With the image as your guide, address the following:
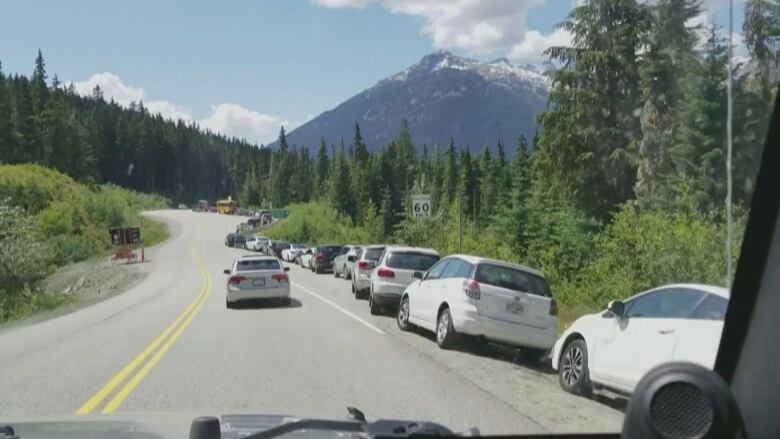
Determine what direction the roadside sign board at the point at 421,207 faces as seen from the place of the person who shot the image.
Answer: facing the viewer

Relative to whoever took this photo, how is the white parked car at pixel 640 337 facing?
facing away from the viewer and to the left of the viewer

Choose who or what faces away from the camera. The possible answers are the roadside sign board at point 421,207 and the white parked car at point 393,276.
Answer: the white parked car

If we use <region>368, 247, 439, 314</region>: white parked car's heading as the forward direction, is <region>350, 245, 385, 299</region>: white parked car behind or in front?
in front

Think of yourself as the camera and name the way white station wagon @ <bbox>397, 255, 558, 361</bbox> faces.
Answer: facing away from the viewer and to the left of the viewer

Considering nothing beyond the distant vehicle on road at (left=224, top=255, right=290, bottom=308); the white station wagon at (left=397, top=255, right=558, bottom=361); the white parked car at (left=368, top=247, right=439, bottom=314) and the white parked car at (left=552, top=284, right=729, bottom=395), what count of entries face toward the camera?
0

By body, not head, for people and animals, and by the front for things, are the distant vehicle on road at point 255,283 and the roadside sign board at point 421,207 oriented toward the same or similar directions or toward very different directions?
very different directions

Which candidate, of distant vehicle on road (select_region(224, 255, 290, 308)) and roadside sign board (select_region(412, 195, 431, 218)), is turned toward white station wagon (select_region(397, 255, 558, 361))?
the roadside sign board

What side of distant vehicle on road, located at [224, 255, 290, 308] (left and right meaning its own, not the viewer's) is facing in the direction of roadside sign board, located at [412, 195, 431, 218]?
right

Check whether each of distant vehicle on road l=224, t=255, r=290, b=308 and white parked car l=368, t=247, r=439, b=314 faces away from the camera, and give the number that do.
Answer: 2

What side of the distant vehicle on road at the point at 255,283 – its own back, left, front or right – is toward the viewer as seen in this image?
back

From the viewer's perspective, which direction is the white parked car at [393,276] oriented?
away from the camera

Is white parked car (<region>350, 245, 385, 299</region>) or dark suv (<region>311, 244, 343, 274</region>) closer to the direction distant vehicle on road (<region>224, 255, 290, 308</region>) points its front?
the dark suv

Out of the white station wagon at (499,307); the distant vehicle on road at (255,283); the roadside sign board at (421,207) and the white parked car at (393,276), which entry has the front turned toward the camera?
the roadside sign board
